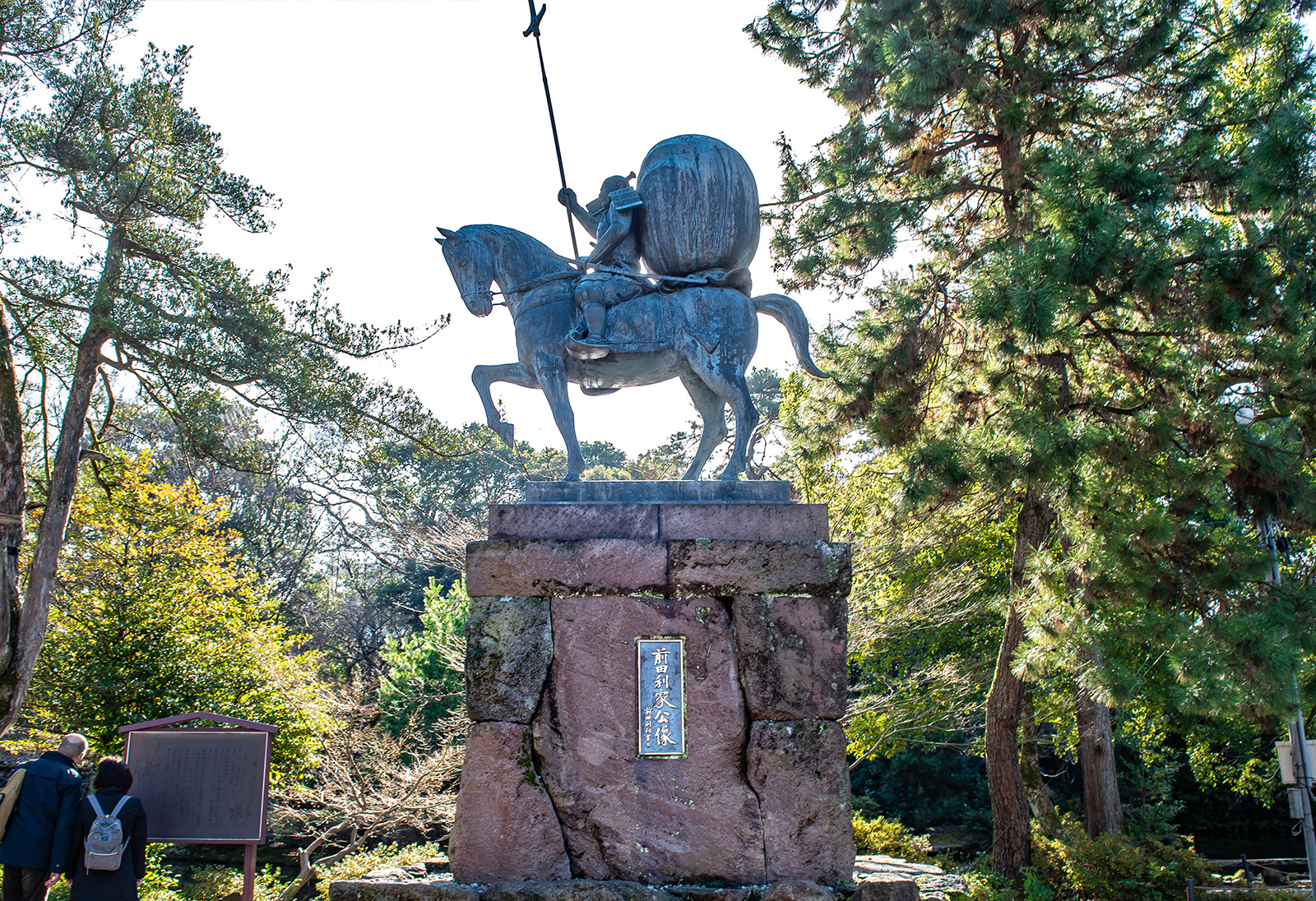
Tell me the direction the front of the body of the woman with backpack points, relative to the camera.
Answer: away from the camera

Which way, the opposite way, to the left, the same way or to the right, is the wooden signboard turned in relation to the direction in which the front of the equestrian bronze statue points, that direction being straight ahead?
to the left

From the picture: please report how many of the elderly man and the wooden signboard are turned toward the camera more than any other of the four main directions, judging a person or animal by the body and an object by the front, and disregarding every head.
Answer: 1

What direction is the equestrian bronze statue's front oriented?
to the viewer's left

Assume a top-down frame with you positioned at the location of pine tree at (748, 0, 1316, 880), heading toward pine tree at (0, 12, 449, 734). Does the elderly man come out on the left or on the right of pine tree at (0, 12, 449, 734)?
left

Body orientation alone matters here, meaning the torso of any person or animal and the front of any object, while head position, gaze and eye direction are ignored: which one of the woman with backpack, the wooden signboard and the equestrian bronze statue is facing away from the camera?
the woman with backpack

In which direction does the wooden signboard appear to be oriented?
toward the camera

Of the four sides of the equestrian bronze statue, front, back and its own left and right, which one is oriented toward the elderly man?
front

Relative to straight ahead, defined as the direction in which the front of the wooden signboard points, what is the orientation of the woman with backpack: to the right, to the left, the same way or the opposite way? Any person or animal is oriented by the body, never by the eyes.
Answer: the opposite way

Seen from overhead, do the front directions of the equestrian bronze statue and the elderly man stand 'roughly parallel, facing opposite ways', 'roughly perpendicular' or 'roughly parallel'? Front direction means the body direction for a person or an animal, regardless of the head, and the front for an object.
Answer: roughly perpendicular

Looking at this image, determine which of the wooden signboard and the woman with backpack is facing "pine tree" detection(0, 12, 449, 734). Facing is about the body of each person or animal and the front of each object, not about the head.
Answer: the woman with backpack

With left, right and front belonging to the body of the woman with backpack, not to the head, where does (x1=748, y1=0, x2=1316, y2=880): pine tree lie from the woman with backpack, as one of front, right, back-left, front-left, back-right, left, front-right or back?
right

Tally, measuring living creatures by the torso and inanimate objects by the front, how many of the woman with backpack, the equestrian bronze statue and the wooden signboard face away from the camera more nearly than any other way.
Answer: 1

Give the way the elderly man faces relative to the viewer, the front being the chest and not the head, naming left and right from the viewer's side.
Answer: facing away from the viewer and to the right of the viewer

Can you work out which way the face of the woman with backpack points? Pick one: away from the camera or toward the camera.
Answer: away from the camera

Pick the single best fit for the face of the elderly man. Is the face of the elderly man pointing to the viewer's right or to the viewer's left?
to the viewer's right

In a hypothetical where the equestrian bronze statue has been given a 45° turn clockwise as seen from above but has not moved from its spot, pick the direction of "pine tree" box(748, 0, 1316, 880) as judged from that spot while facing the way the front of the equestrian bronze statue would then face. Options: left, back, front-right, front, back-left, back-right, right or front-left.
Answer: right
